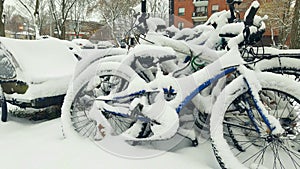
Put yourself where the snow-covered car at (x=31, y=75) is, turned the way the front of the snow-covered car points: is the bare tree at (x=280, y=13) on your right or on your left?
on your left

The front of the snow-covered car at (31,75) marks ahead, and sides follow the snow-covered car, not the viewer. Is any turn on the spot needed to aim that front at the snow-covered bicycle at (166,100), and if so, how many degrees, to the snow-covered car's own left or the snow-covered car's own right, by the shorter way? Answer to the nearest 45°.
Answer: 0° — it already faces it

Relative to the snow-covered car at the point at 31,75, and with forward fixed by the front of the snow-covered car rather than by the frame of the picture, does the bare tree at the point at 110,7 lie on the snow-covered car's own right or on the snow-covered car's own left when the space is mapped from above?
on the snow-covered car's own left

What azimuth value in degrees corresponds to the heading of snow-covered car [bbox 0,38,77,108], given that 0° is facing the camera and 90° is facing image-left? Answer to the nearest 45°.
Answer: approximately 315°
